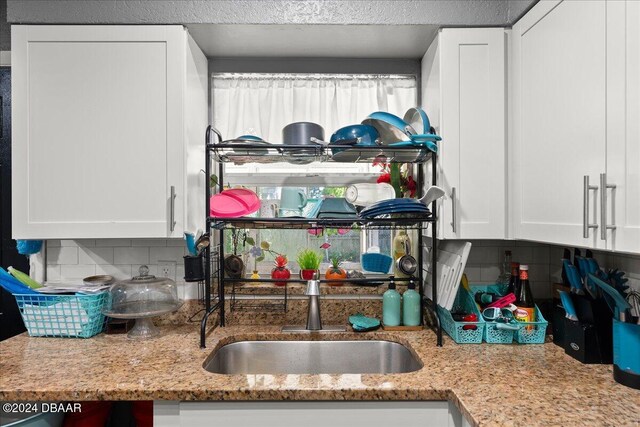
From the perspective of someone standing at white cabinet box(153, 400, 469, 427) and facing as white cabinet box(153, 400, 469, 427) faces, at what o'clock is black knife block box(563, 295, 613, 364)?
The black knife block is roughly at 9 o'clock from the white cabinet.

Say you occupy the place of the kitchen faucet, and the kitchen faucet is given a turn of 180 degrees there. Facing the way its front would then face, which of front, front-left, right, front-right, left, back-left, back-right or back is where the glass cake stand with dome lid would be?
left

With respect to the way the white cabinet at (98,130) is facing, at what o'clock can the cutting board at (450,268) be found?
The cutting board is roughly at 10 o'clock from the white cabinet.

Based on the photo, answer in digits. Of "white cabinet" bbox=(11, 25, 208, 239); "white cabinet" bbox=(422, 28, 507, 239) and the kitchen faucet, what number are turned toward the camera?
3

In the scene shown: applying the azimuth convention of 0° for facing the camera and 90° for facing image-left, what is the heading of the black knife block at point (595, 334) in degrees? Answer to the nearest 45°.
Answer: approximately 45°

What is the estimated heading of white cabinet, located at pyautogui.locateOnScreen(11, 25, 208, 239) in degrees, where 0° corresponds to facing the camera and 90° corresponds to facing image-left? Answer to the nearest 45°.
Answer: approximately 0°

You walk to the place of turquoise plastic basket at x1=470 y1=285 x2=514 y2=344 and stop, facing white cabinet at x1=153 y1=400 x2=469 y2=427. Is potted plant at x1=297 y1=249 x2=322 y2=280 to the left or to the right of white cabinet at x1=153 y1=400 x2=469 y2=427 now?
right
